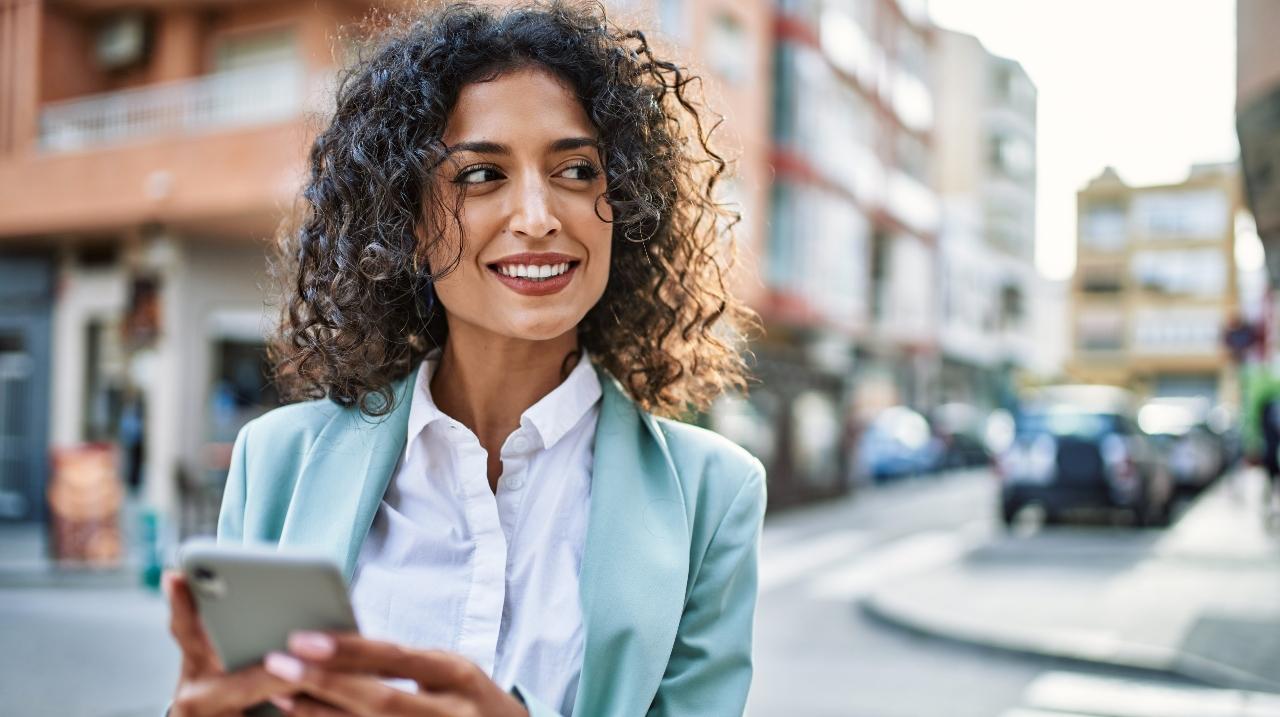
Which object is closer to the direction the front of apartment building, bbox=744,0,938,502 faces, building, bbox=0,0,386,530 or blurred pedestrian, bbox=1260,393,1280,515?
the blurred pedestrian

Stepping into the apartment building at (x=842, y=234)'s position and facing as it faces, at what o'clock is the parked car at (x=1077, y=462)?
The parked car is roughly at 1 o'clock from the apartment building.

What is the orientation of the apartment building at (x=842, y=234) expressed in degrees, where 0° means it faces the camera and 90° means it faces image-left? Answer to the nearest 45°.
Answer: approximately 315°

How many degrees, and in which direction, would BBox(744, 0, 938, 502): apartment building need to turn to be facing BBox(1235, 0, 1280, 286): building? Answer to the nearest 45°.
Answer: approximately 45° to its right

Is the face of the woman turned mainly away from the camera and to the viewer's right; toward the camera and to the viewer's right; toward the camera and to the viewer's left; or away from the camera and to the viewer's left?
toward the camera and to the viewer's right

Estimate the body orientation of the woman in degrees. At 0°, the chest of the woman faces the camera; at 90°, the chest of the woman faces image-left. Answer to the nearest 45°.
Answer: approximately 0°

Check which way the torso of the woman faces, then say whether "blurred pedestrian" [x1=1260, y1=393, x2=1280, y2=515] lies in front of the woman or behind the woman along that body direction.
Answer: behind

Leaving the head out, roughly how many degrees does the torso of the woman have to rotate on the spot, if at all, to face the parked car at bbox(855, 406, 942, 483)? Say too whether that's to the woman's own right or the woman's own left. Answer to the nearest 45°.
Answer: approximately 180°

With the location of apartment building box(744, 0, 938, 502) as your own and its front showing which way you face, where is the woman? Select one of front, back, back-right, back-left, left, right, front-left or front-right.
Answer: front-right

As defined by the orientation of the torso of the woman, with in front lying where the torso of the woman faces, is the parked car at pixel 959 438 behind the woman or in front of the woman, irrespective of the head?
behind

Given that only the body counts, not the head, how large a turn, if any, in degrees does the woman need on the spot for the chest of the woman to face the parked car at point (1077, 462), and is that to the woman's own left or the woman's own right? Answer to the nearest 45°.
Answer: approximately 135° to the woman's own left

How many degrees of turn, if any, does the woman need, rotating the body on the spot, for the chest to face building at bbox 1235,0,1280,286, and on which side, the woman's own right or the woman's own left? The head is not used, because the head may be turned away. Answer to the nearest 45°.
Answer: approximately 135° to the woman's own left
